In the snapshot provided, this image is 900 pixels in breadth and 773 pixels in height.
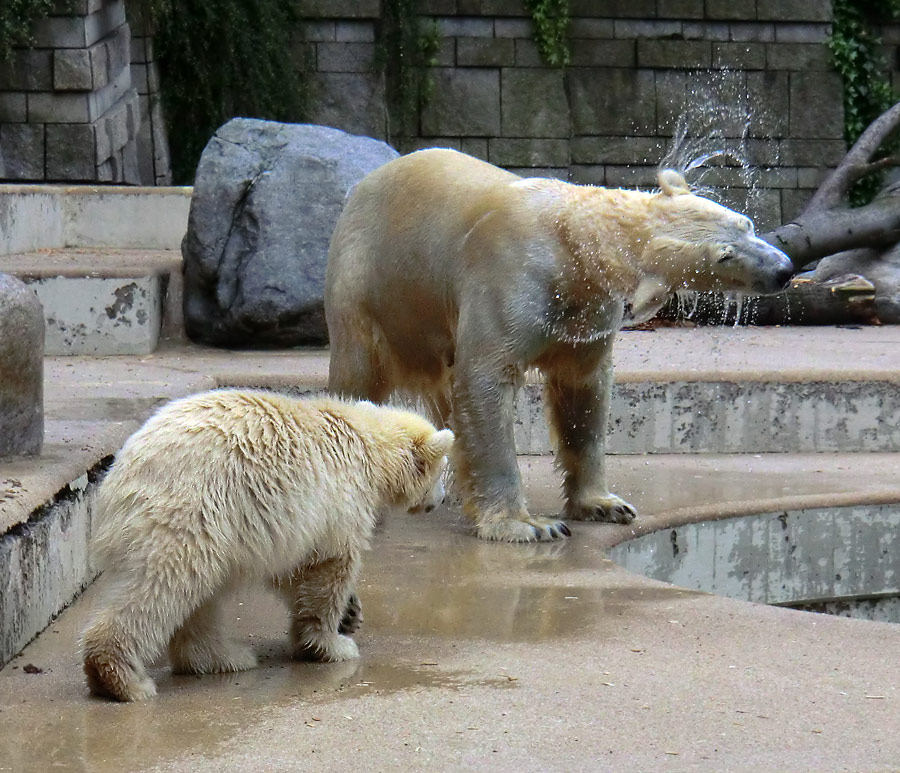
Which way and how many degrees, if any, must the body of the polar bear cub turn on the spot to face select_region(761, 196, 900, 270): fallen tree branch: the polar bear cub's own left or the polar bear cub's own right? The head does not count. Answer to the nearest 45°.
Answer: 0° — it already faces it

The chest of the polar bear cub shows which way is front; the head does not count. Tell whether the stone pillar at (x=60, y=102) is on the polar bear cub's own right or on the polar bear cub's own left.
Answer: on the polar bear cub's own left

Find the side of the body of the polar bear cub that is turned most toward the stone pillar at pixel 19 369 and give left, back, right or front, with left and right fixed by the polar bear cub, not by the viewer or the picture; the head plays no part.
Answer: left

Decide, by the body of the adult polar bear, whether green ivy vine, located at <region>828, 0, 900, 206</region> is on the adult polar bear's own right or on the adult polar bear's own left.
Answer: on the adult polar bear's own left

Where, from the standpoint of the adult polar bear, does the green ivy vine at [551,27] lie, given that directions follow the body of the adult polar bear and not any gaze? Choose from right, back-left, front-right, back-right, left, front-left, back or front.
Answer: back-left

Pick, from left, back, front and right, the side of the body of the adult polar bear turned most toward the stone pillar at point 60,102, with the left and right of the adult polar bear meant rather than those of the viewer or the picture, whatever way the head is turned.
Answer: back

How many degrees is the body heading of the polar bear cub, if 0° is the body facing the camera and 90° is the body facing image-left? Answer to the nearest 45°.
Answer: approximately 225°
